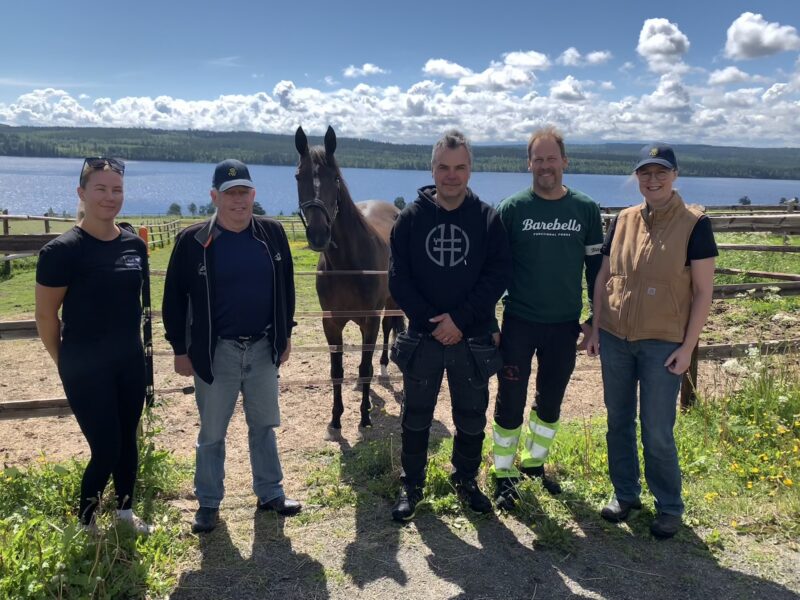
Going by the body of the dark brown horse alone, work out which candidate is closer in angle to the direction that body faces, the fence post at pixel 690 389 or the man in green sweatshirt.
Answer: the man in green sweatshirt

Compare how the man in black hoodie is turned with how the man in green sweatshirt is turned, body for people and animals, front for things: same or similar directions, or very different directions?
same or similar directions

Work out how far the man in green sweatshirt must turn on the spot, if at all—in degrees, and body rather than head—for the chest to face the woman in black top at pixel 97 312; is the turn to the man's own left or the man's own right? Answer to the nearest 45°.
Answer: approximately 45° to the man's own right

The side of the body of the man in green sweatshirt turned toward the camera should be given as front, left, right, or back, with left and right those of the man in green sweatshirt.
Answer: front

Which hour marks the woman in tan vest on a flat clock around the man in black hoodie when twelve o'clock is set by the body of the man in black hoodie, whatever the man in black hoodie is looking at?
The woman in tan vest is roughly at 9 o'clock from the man in black hoodie.

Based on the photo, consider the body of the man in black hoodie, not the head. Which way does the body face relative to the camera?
toward the camera

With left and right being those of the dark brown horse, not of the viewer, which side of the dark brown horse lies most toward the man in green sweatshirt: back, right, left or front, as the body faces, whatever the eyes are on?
left

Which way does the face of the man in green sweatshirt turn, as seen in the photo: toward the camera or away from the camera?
toward the camera

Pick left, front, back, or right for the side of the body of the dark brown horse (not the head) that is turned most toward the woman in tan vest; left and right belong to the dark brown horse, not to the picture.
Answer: left

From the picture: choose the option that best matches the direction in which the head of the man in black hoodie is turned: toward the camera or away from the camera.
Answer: toward the camera

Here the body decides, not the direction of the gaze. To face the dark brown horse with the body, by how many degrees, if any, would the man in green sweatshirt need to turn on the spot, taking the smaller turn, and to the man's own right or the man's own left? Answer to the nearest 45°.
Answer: approximately 135° to the man's own right

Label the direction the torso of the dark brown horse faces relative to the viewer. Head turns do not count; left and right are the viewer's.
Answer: facing the viewer and to the left of the viewer

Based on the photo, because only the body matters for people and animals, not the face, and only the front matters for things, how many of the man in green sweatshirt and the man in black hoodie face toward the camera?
2
